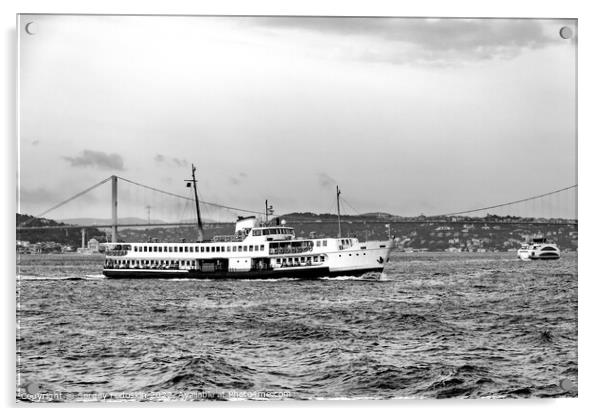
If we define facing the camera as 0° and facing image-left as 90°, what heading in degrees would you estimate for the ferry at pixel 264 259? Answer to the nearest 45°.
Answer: approximately 270°
